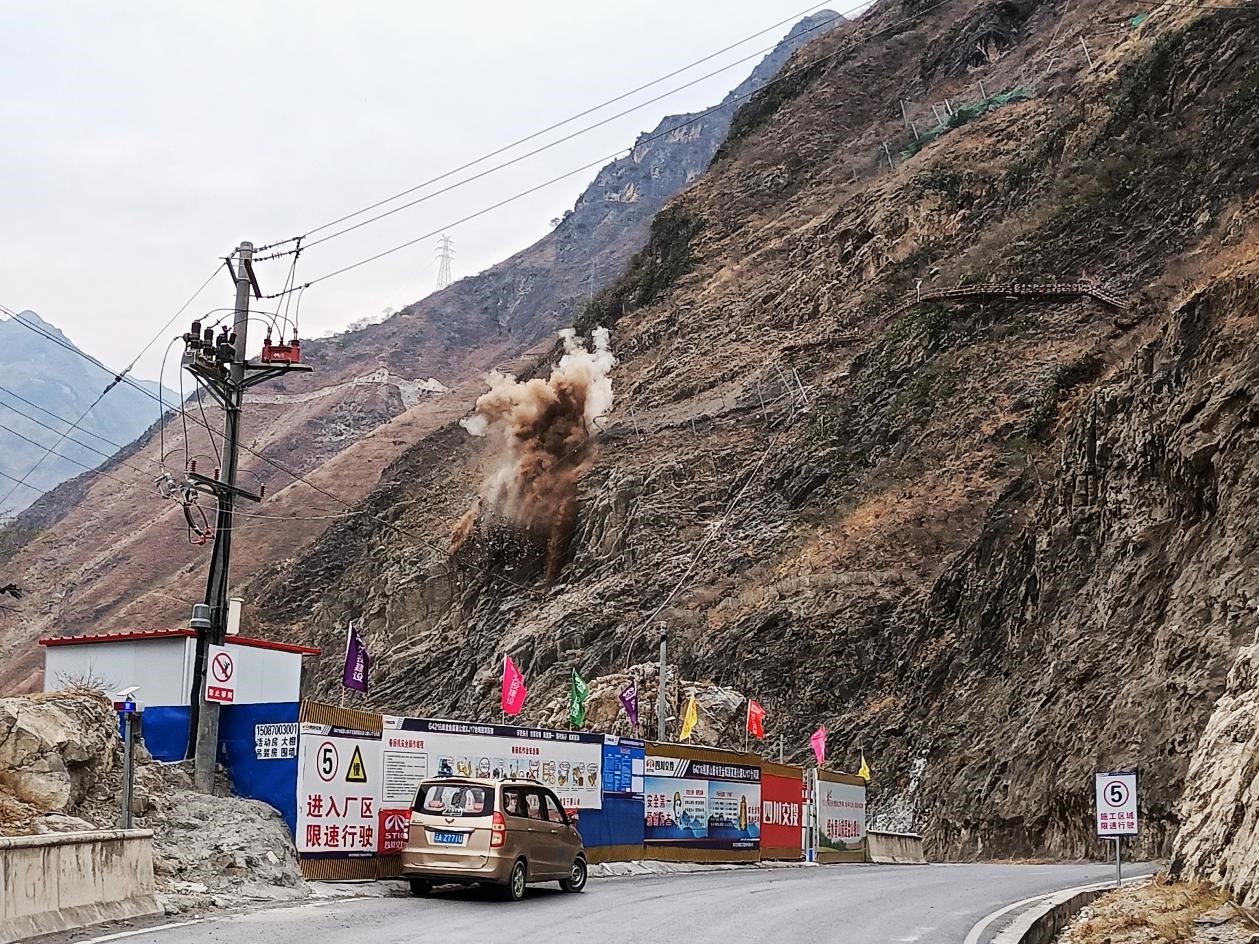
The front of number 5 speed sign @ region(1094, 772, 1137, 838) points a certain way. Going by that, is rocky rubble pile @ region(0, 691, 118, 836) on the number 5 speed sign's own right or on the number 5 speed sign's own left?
on the number 5 speed sign's own right

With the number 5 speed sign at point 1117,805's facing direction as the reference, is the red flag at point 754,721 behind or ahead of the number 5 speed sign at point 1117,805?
behind

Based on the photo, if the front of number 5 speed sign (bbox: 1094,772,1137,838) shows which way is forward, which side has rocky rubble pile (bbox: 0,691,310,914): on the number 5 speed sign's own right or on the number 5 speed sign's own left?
on the number 5 speed sign's own right

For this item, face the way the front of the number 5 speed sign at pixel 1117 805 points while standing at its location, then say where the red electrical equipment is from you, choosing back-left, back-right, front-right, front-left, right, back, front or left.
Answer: right

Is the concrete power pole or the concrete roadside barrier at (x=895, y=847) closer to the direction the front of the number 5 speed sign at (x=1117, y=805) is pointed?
the concrete power pole

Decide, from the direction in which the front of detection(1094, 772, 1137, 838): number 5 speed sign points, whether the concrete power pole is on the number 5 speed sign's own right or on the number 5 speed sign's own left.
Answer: on the number 5 speed sign's own right

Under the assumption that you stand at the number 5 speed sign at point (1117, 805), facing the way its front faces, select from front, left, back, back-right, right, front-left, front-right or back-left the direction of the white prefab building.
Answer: right

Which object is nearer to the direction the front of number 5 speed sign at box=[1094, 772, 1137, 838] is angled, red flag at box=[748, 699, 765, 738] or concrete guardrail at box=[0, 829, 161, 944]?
the concrete guardrail

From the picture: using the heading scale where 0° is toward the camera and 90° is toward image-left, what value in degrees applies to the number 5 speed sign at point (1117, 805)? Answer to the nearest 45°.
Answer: approximately 0°

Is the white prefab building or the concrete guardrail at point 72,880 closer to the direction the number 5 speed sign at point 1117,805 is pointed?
the concrete guardrail
